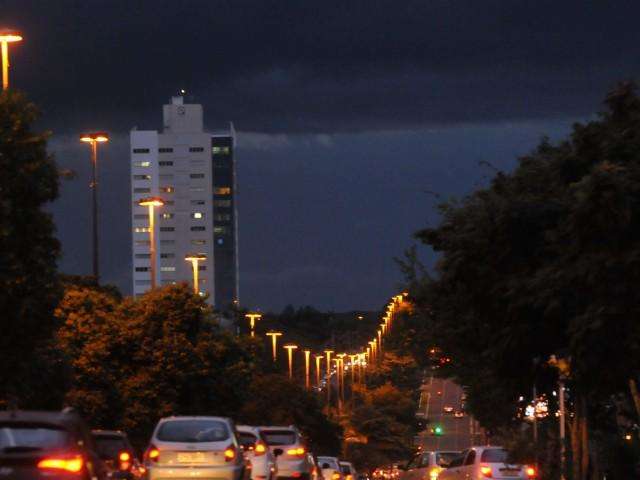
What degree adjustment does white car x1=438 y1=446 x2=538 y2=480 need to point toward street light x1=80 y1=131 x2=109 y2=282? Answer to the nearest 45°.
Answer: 0° — it already faces it

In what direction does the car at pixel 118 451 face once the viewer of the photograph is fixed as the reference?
facing away from the viewer

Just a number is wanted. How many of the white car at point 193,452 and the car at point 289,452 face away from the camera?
2

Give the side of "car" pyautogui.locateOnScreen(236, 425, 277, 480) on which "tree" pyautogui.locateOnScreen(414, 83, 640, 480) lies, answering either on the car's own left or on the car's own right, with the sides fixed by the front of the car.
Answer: on the car's own right

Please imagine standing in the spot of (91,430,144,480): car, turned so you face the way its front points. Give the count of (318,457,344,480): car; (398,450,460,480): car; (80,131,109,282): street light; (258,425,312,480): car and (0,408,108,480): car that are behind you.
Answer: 1

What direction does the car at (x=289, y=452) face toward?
away from the camera

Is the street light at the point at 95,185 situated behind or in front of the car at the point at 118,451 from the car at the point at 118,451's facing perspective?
in front

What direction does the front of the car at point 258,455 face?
away from the camera

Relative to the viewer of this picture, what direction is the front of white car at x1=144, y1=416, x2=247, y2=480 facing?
facing away from the viewer

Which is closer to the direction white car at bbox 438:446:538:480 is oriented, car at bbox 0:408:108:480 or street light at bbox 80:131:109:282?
the street light

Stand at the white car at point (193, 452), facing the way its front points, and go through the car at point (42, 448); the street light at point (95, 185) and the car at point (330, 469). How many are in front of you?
2

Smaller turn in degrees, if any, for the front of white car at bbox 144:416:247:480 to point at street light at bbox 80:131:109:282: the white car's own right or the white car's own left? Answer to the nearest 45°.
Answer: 0° — it already faces it
